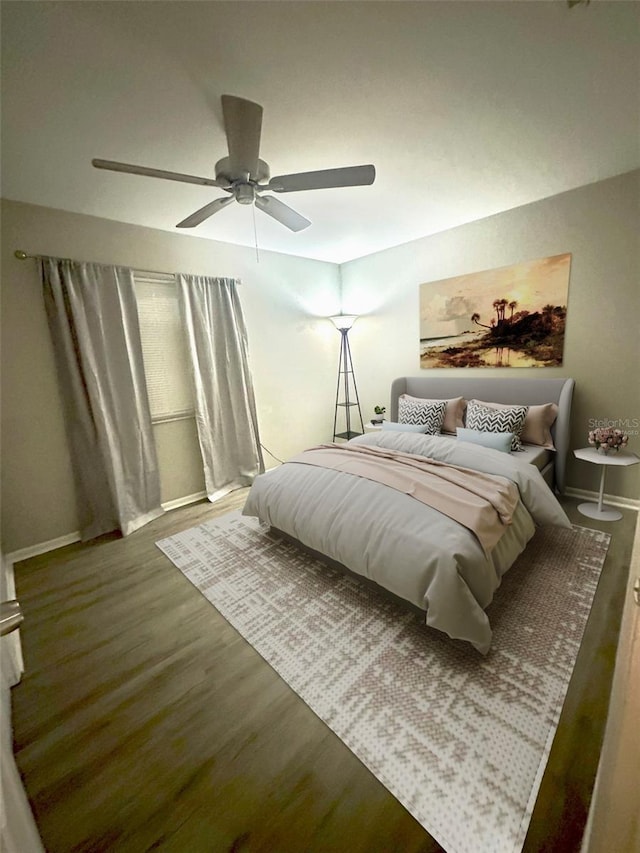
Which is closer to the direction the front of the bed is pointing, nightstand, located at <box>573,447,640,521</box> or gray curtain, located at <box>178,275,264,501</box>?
the gray curtain

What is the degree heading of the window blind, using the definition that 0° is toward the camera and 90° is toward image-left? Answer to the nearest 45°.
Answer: approximately 315°

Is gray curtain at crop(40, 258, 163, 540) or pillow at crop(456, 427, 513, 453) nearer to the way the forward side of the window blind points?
the pillow

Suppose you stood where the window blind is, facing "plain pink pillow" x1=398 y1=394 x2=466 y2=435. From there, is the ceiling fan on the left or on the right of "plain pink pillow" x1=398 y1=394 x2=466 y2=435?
right

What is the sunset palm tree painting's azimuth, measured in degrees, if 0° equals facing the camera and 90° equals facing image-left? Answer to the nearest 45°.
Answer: approximately 45°

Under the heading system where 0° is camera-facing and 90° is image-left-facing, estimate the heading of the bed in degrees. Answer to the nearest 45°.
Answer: approximately 45°

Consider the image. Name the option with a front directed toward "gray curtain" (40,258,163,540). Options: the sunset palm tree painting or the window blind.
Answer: the sunset palm tree painting
